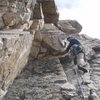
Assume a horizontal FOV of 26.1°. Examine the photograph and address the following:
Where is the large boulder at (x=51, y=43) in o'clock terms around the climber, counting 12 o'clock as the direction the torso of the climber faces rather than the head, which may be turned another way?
The large boulder is roughly at 11 o'clock from the climber.

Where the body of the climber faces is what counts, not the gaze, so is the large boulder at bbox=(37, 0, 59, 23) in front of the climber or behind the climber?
in front

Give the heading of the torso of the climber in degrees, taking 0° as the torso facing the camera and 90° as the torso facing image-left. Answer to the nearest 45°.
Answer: approximately 135°

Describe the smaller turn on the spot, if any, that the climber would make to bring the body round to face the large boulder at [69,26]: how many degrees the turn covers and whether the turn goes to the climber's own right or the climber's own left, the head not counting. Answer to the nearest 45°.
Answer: approximately 45° to the climber's own right
